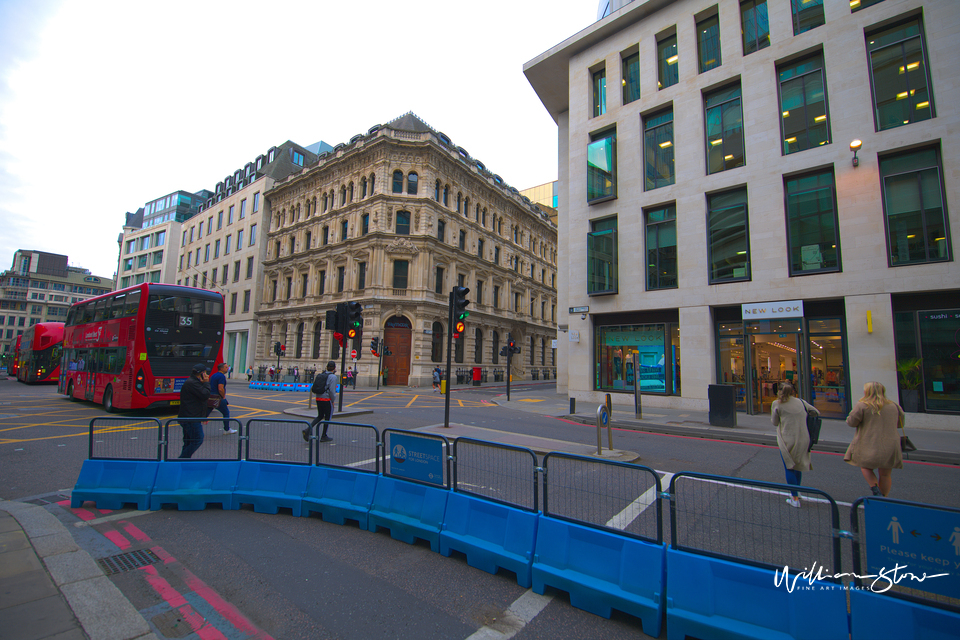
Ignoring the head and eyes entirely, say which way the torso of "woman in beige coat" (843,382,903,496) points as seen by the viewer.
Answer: away from the camera

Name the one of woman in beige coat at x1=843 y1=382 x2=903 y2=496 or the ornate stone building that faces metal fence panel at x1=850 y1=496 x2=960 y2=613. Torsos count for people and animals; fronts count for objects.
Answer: the ornate stone building

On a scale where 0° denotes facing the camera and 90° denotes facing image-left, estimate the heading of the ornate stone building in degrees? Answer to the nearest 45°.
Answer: approximately 0°

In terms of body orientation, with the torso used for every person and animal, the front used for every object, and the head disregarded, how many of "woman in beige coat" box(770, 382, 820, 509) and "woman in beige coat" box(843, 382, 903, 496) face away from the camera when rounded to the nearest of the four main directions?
2

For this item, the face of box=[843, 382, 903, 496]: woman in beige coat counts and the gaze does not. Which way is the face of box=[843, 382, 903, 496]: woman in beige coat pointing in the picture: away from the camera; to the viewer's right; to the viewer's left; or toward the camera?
away from the camera

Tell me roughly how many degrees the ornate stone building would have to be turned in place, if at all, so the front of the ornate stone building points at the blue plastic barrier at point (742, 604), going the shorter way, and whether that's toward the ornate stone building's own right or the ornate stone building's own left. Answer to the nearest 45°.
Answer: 0° — it already faces it

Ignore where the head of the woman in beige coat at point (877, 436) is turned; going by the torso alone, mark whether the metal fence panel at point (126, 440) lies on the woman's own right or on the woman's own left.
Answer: on the woman's own left

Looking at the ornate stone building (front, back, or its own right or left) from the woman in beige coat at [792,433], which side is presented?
front

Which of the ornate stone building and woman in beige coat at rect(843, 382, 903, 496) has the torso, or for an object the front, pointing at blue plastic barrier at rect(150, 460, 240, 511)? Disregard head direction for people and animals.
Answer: the ornate stone building

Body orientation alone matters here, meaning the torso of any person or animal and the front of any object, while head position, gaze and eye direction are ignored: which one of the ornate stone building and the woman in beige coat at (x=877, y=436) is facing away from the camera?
the woman in beige coat

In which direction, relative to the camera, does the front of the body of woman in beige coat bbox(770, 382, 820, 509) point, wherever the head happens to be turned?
away from the camera

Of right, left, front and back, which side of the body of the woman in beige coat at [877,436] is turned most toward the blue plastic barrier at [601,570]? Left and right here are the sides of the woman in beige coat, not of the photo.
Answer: back
